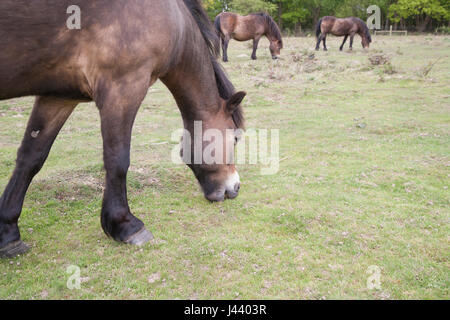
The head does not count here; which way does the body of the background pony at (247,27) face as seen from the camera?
to the viewer's right

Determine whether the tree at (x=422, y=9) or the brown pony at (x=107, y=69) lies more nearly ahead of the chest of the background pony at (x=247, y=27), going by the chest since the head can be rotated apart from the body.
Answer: the tree

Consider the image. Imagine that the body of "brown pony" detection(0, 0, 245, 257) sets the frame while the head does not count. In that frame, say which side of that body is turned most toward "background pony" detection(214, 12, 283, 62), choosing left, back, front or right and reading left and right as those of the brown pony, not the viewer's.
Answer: left

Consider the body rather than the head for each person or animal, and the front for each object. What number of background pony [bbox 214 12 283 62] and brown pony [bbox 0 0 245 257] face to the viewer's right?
2

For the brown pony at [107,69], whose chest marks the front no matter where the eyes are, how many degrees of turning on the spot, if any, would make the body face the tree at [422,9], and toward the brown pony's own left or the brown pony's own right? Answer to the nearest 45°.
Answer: approximately 45° to the brown pony's own left

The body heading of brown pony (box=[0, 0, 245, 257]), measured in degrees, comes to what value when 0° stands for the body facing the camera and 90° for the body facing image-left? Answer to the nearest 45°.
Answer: approximately 270°

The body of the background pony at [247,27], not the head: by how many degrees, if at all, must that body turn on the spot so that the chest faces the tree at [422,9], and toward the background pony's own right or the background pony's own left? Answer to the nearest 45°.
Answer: approximately 45° to the background pony's own left

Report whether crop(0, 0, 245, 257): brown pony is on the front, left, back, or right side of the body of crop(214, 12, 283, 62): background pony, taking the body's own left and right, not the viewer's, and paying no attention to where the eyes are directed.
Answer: right
